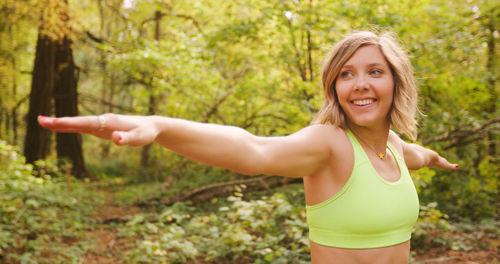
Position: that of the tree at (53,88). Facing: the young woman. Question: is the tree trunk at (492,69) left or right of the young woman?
left

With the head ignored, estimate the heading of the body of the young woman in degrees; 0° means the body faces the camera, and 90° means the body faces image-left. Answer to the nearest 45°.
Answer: approximately 315°

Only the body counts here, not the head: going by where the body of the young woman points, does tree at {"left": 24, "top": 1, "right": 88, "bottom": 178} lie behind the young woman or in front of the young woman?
behind

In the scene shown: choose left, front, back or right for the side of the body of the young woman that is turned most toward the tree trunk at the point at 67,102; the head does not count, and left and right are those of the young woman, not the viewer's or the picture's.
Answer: back

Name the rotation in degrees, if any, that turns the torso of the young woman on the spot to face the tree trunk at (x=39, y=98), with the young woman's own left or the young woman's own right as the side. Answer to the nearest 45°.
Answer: approximately 180°

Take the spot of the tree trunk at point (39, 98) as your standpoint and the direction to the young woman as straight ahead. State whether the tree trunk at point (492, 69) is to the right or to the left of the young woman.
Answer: left
